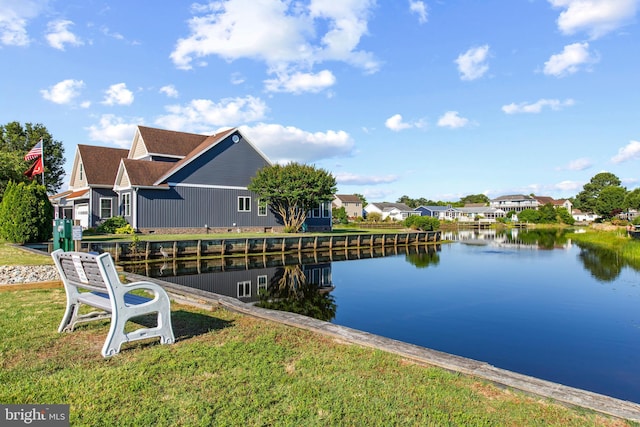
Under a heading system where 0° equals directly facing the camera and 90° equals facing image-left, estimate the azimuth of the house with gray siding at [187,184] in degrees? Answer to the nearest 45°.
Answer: approximately 90°

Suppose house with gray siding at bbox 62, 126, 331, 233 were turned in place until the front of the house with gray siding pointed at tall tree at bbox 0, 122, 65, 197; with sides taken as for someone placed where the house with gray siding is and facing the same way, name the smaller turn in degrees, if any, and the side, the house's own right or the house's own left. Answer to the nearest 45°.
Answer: approximately 45° to the house's own right

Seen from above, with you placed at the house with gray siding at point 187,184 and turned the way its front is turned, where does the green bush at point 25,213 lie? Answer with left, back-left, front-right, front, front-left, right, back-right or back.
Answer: front-left

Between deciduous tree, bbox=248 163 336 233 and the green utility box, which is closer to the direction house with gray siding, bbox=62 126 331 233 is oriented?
the green utility box

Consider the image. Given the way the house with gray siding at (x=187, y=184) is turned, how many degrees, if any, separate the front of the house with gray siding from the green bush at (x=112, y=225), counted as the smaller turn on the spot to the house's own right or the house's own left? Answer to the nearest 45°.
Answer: approximately 45° to the house's own left
